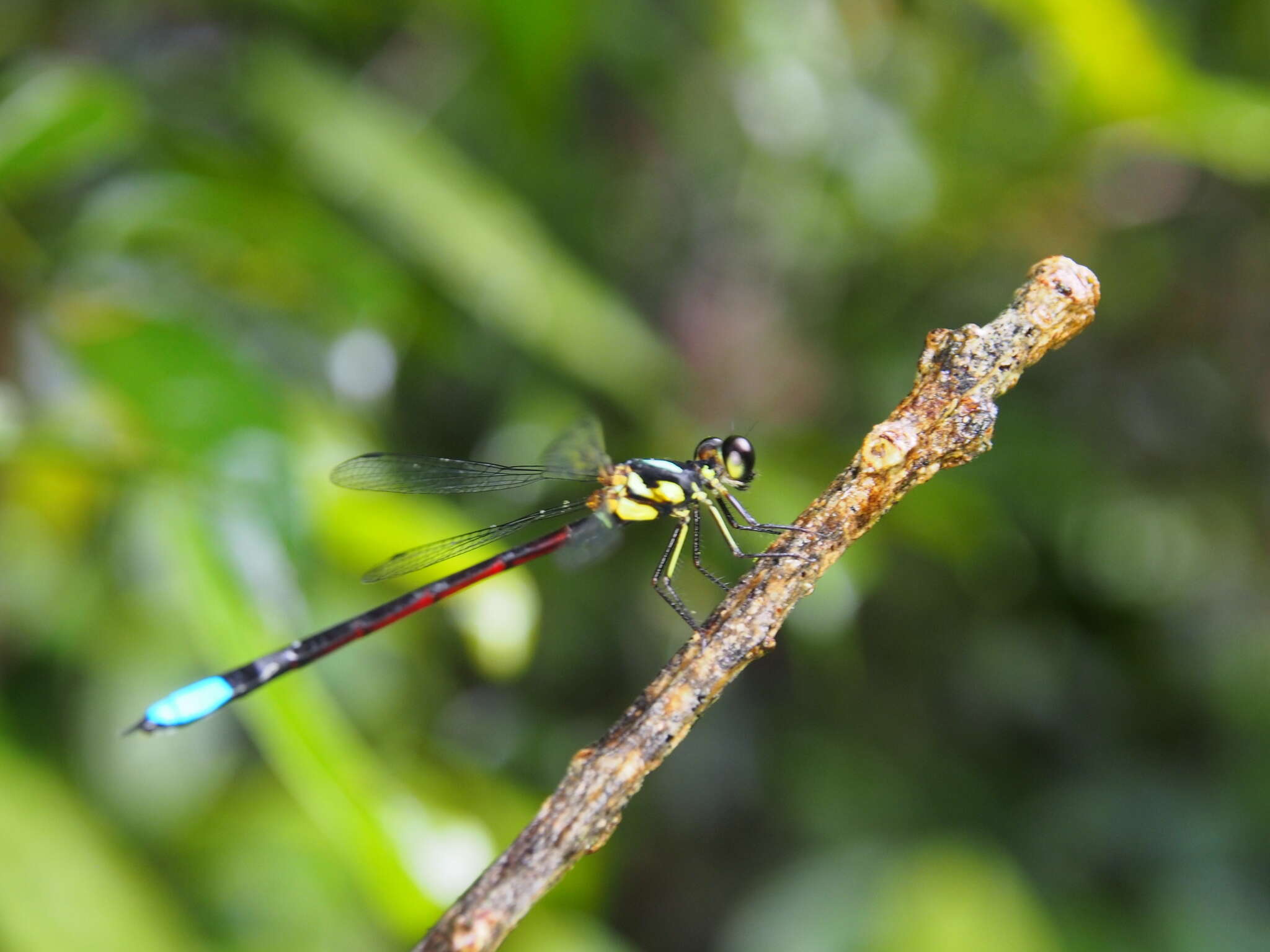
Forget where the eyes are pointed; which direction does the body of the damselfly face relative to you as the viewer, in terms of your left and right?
facing to the right of the viewer
